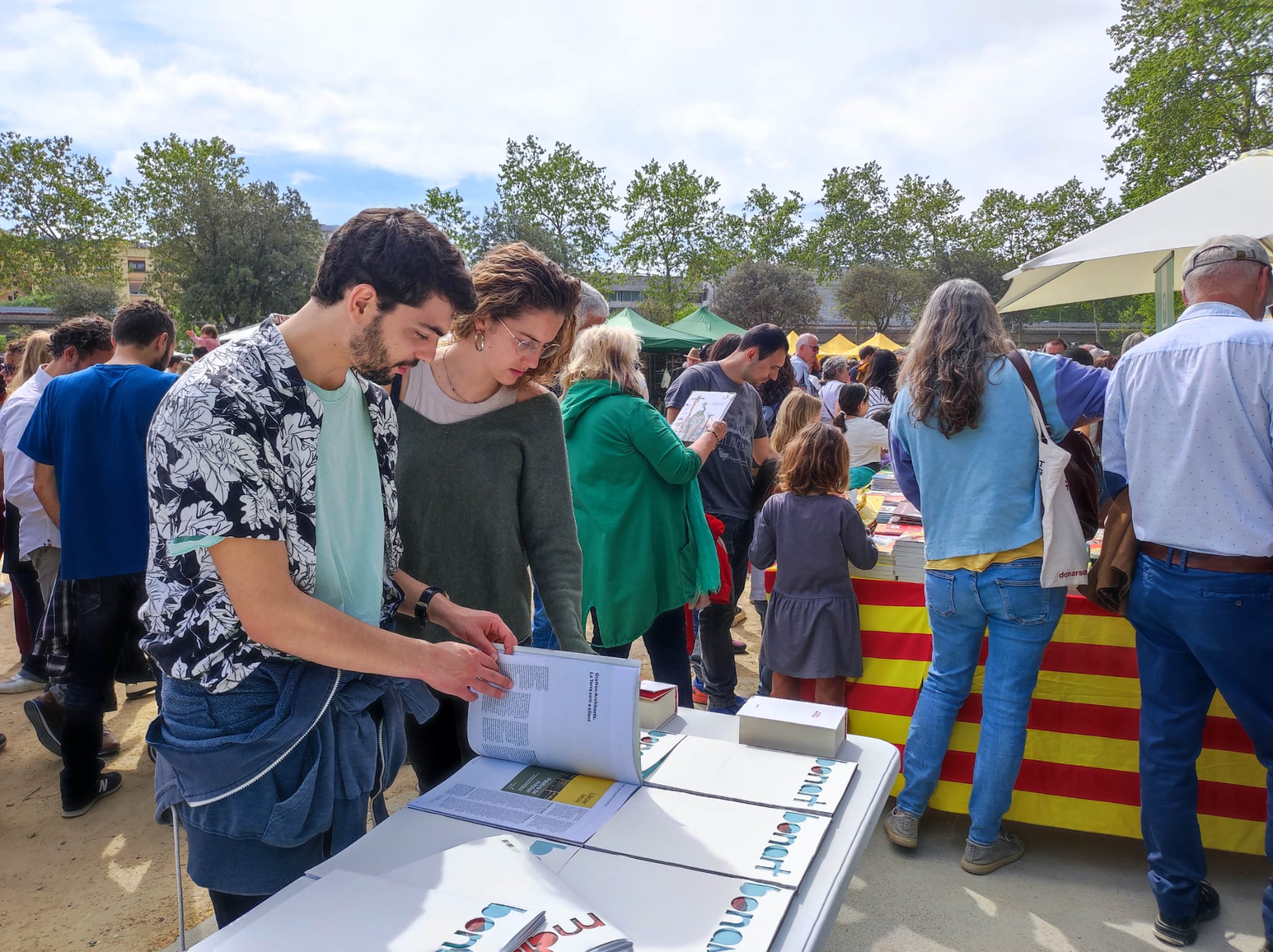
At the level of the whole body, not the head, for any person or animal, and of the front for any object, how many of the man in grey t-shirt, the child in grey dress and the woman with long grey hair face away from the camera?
2

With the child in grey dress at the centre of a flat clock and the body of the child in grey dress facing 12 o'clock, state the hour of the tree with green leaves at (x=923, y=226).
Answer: The tree with green leaves is roughly at 12 o'clock from the child in grey dress.

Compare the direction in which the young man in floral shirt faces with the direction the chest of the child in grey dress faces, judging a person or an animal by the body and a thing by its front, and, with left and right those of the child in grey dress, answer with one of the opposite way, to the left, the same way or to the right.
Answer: to the right

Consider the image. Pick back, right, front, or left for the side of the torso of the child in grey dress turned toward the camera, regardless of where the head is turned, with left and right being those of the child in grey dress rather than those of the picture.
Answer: back

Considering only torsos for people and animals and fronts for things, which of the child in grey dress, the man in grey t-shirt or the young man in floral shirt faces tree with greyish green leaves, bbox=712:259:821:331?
the child in grey dress

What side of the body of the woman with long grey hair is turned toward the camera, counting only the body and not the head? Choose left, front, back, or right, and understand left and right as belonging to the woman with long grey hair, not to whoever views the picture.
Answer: back

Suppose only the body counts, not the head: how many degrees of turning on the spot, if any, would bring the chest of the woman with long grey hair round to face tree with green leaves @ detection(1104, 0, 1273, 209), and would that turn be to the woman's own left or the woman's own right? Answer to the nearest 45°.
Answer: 0° — they already face it

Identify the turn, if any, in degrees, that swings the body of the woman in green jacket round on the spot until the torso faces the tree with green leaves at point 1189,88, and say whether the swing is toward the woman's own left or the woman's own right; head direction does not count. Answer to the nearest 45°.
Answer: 0° — they already face it

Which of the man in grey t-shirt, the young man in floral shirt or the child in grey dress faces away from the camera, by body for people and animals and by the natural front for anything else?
the child in grey dress

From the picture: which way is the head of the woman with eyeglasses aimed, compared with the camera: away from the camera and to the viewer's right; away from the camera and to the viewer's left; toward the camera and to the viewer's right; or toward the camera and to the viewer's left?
toward the camera and to the viewer's right

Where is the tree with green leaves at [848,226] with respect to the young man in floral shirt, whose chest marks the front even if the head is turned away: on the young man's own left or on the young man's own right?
on the young man's own left

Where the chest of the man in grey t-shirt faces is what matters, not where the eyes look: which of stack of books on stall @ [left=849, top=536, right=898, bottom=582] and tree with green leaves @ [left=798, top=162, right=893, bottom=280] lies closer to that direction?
the stack of books on stall

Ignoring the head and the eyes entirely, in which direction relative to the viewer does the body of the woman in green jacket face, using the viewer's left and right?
facing away from the viewer and to the right of the viewer

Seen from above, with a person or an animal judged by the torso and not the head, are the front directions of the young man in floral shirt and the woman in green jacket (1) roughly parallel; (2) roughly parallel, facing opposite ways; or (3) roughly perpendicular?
roughly perpendicular

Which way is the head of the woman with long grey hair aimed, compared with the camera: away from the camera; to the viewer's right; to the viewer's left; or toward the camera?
away from the camera

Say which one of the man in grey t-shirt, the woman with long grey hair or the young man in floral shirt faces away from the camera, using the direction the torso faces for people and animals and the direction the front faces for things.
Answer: the woman with long grey hair

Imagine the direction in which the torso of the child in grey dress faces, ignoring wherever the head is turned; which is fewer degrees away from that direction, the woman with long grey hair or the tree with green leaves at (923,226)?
the tree with green leaves

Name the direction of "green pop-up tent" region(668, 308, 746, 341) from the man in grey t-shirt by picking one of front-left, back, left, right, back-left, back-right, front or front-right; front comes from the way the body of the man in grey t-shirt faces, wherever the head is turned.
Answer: back-left

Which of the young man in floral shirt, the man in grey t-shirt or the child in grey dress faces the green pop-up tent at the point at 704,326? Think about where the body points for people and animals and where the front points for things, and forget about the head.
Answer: the child in grey dress
